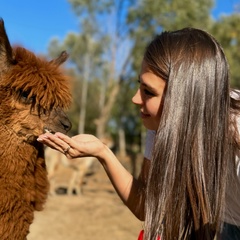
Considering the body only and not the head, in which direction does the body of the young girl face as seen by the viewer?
to the viewer's left

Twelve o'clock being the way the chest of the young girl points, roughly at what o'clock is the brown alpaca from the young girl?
The brown alpaca is roughly at 1 o'clock from the young girl.
